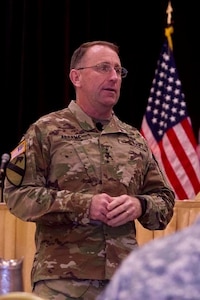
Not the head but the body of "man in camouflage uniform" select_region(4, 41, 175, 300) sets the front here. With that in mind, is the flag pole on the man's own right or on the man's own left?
on the man's own left

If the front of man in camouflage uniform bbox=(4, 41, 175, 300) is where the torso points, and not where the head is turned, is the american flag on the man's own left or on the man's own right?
on the man's own left

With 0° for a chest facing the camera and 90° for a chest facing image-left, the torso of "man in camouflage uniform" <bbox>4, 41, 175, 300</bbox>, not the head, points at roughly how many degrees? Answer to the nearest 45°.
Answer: approximately 315°
